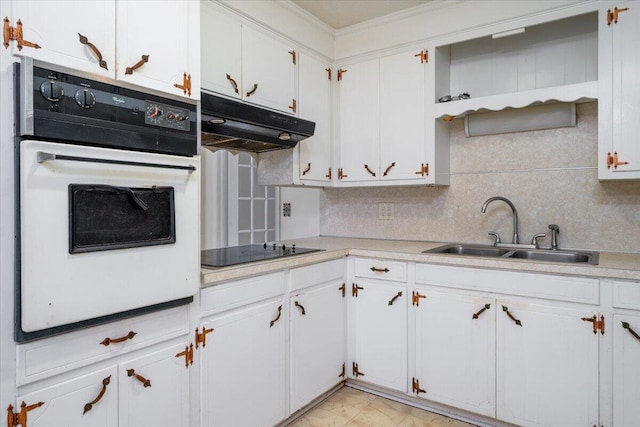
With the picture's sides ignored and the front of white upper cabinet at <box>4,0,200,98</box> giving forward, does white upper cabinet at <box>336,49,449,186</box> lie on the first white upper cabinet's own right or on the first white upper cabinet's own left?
on the first white upper cabinet's own left

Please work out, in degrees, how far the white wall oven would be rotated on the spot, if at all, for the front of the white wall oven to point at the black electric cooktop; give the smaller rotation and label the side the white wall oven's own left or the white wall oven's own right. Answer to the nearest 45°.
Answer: approximately 90° to the white wall oven's own left

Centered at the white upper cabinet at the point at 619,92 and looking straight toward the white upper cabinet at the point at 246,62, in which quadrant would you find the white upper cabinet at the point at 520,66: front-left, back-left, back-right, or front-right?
front-right

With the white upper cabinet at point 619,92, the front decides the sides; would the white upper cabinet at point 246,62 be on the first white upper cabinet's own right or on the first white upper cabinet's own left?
on the first white upper cabinet's own right

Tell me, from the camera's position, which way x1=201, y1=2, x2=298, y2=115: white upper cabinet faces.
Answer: facing the viewer and to the right of the viewer

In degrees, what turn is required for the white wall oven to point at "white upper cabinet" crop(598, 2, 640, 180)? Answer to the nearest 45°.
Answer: approximately 45° to its left

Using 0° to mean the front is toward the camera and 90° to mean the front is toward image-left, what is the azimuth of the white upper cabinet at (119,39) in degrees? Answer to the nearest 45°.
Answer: approximately 315°

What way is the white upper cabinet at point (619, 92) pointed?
toward the camera

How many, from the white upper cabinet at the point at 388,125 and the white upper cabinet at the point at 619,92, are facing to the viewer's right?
0

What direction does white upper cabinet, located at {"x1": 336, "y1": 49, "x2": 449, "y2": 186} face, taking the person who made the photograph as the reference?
facing the viewer and to the left of the viewer
